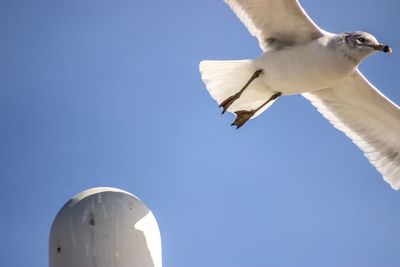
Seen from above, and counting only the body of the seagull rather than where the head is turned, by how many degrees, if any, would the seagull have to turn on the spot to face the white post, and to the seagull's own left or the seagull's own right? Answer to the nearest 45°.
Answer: approximately 135° to the seagull's own right

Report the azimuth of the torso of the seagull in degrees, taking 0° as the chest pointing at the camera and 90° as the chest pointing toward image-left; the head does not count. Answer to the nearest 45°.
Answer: approximately 270°
